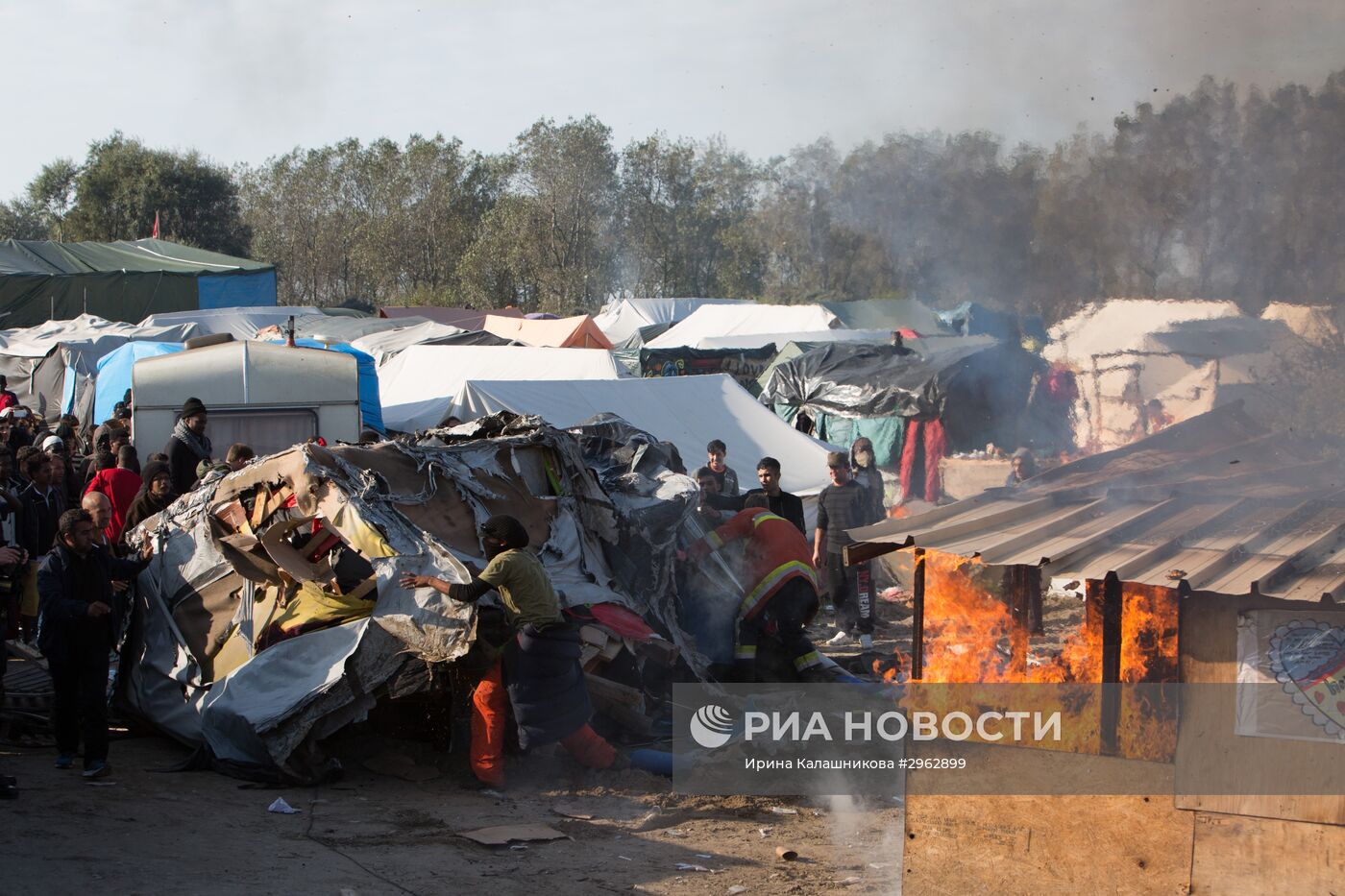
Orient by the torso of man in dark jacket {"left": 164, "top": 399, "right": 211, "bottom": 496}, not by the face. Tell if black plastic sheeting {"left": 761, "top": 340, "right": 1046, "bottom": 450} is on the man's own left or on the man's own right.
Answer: on the man's own left

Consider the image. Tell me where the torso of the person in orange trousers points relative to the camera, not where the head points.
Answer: to the viewer's left

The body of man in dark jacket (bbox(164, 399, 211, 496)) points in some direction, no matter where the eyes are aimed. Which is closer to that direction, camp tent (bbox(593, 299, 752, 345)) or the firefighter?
the firefighter

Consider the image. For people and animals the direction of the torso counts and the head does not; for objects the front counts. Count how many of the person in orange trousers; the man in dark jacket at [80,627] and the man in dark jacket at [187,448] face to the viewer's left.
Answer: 1

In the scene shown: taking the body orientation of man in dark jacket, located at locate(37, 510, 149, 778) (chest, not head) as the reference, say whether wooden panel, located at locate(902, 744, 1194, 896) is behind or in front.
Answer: in front

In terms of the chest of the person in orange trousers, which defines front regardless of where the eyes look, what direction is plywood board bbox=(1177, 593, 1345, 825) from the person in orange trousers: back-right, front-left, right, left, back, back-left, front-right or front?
back-left

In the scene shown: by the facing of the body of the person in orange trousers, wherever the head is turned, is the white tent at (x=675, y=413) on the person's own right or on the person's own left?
on the person's own right

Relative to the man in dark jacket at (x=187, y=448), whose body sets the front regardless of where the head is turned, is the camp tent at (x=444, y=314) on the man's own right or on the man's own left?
on the man's own left

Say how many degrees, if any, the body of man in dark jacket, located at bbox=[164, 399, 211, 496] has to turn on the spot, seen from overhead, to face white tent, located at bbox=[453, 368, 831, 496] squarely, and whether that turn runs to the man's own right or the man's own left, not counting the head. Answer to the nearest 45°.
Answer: approximately 90° to the man's own left

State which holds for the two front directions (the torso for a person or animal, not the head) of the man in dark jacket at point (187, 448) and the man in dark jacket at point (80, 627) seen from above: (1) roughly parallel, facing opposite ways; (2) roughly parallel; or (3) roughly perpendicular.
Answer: roughly parallel

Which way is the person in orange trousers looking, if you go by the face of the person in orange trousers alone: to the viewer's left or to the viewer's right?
to the viewer's left

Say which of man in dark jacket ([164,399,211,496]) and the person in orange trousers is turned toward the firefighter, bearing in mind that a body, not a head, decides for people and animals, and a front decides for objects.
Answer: the man in dark jacket

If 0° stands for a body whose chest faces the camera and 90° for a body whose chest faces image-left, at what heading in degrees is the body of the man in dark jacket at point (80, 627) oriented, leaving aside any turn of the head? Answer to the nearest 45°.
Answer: approximately 315°

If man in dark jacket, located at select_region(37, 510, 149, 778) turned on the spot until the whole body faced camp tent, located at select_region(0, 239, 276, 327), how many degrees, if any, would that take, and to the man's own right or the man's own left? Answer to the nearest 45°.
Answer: approximately 135° to the man's own left

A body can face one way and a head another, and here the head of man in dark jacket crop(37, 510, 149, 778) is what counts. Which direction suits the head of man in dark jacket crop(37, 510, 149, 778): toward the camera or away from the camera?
toward the camera

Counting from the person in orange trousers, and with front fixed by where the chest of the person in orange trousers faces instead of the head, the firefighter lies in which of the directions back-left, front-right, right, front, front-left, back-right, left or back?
back-right

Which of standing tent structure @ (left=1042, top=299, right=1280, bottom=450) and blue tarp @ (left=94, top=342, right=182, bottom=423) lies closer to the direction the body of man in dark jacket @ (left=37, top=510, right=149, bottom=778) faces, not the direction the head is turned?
the standing tent structure
